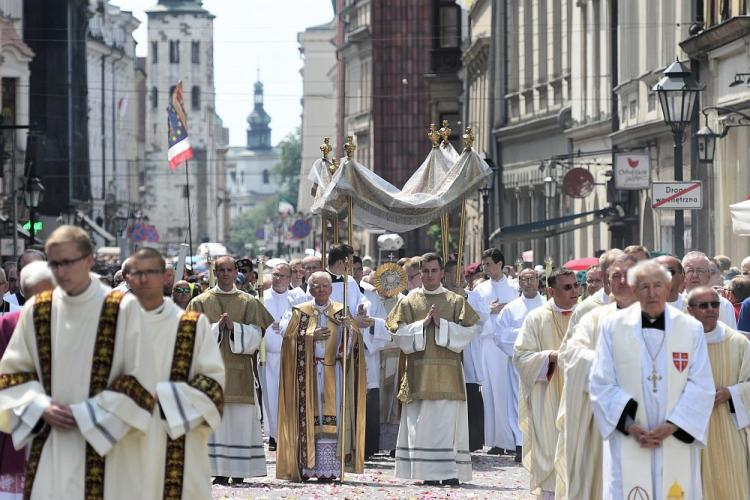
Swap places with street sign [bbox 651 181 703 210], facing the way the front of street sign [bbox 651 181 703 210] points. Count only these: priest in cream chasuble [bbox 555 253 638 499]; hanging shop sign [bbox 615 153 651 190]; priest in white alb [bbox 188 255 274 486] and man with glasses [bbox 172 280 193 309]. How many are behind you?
1

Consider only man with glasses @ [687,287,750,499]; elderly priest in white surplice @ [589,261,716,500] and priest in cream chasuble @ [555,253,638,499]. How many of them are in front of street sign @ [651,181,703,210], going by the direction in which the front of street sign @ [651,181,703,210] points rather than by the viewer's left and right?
3

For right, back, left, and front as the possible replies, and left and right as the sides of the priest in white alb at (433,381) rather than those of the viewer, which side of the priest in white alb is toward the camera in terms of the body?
front

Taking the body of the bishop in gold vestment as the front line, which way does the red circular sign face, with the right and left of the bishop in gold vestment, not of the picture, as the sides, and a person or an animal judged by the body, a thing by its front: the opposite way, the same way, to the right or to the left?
the same way

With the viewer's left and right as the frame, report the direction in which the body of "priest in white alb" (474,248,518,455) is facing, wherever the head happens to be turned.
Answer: facing the viewer and to the left of the viewer

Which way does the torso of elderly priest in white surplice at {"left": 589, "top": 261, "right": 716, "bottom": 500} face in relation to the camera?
toward the camera

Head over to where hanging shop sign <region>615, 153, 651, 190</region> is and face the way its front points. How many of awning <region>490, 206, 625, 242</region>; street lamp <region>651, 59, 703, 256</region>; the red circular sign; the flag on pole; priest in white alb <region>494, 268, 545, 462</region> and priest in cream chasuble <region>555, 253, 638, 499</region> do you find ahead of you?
3

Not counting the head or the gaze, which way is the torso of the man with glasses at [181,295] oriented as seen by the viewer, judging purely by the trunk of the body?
toward the camera

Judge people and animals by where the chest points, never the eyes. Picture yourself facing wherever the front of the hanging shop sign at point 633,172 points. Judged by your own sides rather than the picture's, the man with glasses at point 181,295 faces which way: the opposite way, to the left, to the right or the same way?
the same way

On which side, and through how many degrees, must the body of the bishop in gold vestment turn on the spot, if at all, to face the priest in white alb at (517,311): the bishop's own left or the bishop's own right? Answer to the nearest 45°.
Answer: approximately 135° to the bishop's own left

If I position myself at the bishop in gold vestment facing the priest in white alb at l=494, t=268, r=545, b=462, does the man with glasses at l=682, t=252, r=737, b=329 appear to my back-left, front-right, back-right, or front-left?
front-right

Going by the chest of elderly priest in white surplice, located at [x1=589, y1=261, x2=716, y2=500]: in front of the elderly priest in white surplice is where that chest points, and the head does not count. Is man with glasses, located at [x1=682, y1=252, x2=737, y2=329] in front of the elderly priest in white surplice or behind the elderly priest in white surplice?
behind

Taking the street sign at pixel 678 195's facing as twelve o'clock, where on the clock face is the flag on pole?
The flag on pole is roughly at 5 o'clock from the street sign.

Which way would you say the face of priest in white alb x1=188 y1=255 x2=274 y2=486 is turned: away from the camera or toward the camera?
toward the camera

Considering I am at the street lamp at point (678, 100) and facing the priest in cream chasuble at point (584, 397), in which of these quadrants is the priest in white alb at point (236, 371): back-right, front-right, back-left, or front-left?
front-right
